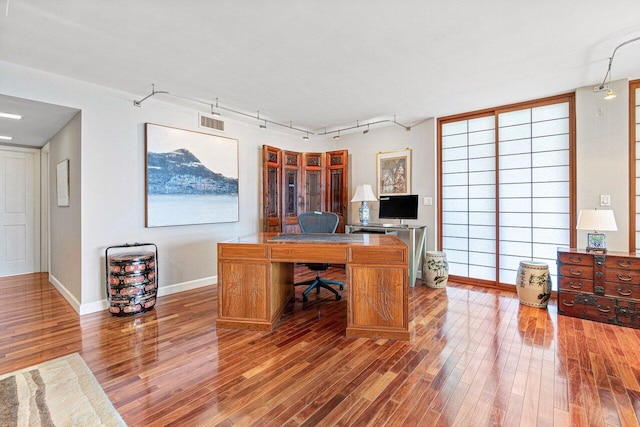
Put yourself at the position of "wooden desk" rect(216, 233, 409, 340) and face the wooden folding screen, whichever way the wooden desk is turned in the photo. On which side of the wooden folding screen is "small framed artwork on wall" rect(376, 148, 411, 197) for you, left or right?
right

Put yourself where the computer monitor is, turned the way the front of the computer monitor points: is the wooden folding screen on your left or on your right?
on your right

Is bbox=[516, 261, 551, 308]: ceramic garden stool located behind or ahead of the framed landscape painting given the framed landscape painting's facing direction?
ahead

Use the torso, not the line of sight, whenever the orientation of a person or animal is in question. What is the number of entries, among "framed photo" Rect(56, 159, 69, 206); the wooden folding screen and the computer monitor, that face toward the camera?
2

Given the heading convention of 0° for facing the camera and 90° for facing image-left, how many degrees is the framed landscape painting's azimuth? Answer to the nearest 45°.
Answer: approximately 315°
